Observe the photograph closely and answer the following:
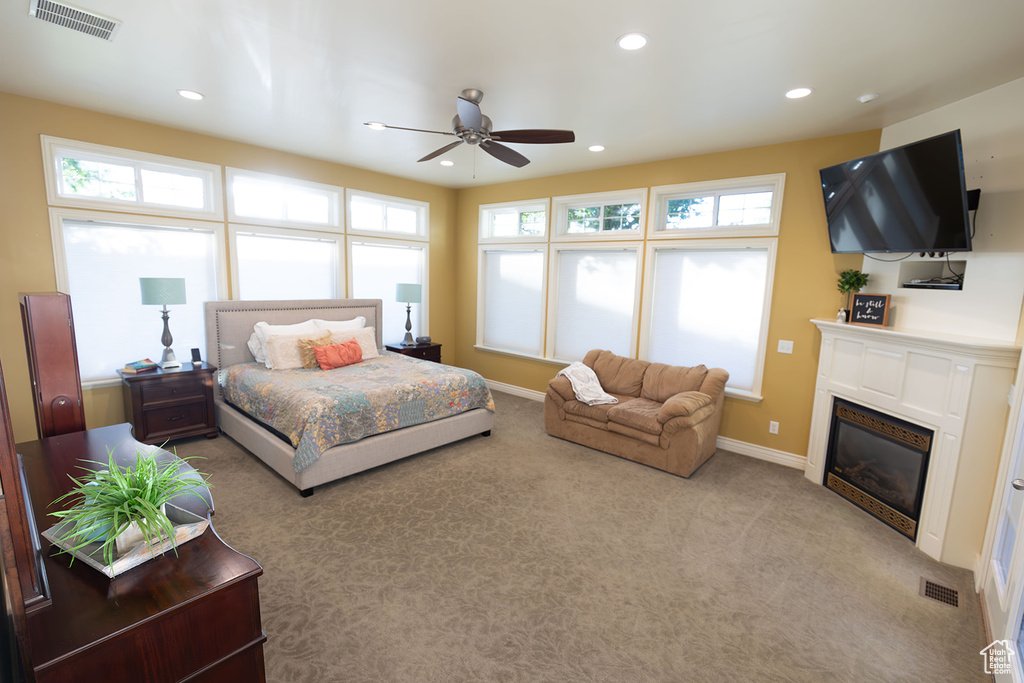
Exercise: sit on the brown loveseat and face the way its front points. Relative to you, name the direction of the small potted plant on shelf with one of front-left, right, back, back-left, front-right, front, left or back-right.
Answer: back-left

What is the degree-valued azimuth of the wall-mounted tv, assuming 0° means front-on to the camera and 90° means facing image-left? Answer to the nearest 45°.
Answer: approximately 45°

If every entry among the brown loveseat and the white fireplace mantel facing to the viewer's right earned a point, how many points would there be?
0

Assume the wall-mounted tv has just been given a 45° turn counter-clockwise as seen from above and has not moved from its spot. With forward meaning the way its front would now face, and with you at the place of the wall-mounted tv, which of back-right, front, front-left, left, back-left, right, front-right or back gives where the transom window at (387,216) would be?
right

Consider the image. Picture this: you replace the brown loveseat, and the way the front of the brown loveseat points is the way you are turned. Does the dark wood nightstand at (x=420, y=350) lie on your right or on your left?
on your right

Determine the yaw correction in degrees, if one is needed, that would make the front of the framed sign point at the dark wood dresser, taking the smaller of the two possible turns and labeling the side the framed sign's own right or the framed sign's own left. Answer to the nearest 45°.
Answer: approximately 45° to the framed sign's own left

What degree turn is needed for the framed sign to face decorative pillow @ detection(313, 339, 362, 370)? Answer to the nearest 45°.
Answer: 0° — it already faces it

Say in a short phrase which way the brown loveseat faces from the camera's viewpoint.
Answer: facing the viewer and to the left of the viewer

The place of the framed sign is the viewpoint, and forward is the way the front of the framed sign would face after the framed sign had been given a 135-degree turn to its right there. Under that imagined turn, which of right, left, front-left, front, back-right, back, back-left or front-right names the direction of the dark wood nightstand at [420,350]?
left

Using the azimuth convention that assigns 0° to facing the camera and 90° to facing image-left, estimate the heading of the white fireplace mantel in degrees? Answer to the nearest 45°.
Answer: approximately 45°

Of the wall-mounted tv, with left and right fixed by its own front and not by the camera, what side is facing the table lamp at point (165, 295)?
front
